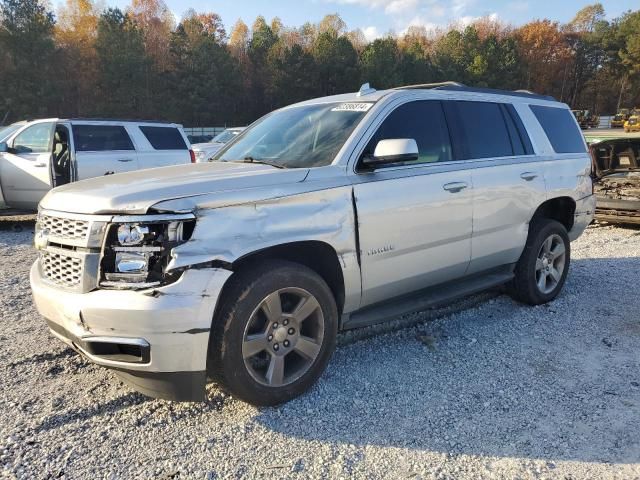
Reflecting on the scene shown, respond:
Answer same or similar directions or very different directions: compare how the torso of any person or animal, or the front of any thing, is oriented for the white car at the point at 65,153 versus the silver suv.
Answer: same or similar directions

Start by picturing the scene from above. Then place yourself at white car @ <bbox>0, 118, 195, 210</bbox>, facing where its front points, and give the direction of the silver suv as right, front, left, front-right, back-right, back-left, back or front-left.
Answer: left

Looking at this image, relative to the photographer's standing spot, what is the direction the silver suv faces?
facing the viewer and to the left of the viewer

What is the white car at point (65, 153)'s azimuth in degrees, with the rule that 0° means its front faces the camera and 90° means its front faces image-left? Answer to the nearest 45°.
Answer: approximately 90°

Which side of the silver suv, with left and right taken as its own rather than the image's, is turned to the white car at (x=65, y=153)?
right

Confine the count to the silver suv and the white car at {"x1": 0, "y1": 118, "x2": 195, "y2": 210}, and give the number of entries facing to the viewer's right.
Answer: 0

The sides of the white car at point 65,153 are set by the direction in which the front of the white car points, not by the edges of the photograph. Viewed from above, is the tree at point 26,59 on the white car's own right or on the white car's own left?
on the white car's own right
